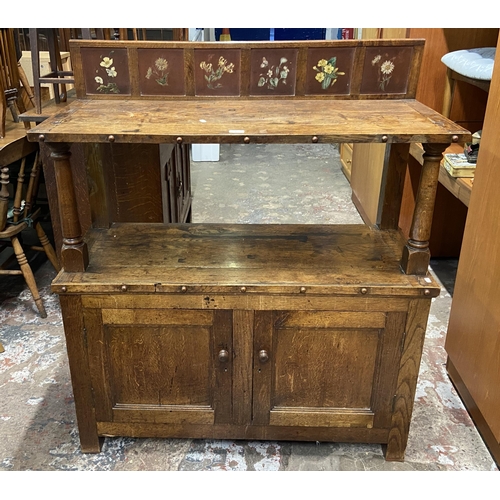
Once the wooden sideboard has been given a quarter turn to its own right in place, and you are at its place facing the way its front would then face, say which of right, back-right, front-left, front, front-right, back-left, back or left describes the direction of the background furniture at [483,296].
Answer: back

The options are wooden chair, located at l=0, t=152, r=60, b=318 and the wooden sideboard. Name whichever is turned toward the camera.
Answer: the wooden sideboard

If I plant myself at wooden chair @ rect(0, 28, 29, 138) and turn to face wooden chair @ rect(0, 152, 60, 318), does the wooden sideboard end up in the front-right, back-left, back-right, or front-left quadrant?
front-left

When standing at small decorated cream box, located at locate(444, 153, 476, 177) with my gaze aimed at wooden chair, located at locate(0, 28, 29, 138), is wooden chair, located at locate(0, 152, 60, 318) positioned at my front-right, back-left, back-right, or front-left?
front-left

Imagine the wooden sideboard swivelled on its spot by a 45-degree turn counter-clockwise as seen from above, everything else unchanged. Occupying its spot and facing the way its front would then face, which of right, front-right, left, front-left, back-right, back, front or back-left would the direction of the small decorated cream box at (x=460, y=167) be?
left

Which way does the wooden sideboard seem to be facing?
toward the camera

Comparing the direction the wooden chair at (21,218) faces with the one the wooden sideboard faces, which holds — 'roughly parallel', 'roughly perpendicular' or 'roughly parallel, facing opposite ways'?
roughly perpendicular

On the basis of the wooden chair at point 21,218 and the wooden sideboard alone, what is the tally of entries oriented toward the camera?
1

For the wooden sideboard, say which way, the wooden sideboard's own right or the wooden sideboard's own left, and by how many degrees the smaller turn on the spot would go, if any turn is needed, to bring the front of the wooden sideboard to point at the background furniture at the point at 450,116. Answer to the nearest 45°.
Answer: approximately 135° to the wooden sideboard's own left

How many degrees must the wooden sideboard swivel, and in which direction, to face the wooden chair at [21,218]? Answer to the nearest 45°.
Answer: approximately 135° to its right
